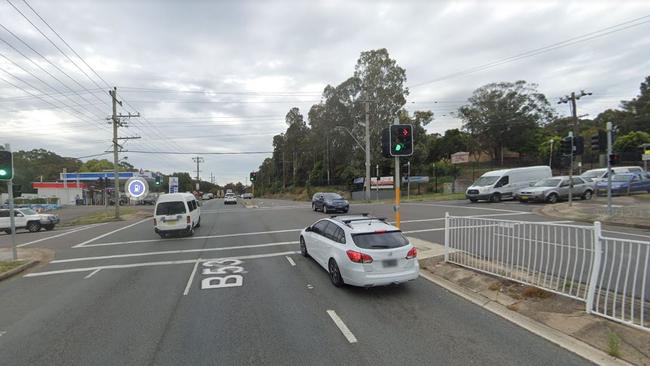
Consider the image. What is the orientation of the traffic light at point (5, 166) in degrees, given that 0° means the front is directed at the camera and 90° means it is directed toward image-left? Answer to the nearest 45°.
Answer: approximately 0°

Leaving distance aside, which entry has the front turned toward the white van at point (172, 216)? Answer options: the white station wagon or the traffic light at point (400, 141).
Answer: the white station wagon

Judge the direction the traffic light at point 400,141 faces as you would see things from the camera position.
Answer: facing the viewer

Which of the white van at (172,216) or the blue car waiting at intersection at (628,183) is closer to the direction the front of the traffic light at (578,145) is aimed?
the blue car waiting at intersection

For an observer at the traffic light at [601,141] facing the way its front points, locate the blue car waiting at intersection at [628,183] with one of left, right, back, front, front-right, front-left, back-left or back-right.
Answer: right

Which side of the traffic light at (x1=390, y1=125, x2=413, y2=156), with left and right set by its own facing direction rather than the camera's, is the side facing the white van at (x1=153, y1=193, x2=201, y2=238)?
right

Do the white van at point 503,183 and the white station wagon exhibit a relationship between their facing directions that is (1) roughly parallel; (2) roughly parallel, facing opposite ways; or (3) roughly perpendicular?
roughly perpendicular

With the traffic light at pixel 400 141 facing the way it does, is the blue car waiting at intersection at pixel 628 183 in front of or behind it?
behind
